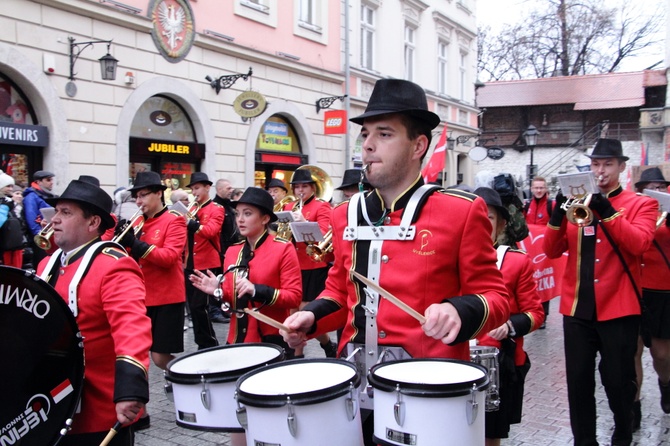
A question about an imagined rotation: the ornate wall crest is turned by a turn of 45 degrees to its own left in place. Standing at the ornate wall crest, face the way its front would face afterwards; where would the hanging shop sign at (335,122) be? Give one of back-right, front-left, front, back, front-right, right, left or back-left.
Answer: front-left

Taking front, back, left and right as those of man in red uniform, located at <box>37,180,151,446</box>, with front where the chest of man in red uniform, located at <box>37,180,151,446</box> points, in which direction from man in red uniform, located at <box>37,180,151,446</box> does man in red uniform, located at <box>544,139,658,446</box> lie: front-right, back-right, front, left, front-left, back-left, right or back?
back-left

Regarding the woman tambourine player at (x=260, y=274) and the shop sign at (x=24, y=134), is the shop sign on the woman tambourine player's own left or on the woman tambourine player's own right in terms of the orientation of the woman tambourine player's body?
on the woman tambourine player's own right

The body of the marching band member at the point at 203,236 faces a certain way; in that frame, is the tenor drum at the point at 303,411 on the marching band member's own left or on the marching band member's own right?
on the marching band member's own left

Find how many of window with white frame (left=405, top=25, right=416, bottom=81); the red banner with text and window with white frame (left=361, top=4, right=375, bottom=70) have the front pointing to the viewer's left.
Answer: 0

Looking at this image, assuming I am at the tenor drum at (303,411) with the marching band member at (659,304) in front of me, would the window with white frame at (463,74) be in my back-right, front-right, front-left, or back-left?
front-left

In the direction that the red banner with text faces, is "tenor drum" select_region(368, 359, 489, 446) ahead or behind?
ahead

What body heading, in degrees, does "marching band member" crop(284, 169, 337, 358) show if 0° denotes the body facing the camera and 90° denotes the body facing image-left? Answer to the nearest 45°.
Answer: approximately 45°

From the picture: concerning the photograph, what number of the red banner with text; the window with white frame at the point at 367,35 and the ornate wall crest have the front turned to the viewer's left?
0

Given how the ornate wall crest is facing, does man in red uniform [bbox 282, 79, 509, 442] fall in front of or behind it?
in front

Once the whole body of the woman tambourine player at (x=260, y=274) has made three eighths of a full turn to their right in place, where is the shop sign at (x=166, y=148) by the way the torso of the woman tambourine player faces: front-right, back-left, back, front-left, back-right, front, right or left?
front

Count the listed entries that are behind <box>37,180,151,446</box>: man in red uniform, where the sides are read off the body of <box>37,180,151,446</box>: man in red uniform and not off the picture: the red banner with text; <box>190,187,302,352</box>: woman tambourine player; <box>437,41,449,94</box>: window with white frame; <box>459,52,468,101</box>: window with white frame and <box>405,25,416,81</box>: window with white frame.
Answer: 5

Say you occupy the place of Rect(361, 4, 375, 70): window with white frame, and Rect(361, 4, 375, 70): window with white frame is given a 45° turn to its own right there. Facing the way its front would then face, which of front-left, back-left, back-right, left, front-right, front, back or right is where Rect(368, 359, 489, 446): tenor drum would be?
front

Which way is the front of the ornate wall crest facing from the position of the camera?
facing the viewer and to the right of the viewer

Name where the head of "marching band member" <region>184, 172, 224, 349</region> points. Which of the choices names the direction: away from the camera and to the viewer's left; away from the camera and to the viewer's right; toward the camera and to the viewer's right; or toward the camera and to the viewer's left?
toward the camera and to the viewer's left
